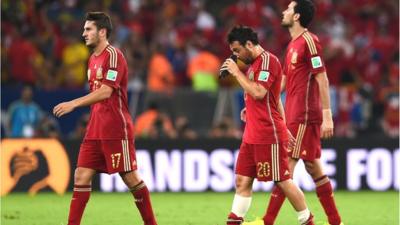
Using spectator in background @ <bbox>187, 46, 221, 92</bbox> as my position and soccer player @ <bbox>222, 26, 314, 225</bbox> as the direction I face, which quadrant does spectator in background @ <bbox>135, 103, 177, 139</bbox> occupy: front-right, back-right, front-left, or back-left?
front-right

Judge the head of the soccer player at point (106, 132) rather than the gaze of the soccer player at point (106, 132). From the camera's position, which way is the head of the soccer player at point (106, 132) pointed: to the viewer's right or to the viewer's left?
to the viewer's left

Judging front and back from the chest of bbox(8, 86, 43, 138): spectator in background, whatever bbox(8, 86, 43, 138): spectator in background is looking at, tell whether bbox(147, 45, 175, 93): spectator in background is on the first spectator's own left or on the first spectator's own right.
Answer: on the first spectator's own left

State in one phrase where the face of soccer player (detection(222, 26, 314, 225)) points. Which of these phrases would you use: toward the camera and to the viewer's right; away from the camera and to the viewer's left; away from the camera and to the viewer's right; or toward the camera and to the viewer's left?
toward the camera and to the viewer's left

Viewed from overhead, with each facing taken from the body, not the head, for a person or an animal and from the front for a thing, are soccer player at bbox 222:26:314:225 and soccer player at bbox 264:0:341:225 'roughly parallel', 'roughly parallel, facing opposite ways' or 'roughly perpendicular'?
roughly parallel

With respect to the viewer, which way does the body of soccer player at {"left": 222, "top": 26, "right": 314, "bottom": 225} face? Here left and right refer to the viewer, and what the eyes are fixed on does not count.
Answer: facing to the left of the viewer

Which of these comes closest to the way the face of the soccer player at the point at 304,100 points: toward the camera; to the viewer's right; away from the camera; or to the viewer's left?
to the viewer's left

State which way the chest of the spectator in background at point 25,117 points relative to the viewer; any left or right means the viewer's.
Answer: facing the viewer

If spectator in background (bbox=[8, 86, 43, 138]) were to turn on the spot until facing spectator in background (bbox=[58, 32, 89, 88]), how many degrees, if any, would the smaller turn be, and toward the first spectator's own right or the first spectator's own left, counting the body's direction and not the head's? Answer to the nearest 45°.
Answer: approximately 135° to the first spectator's own left
